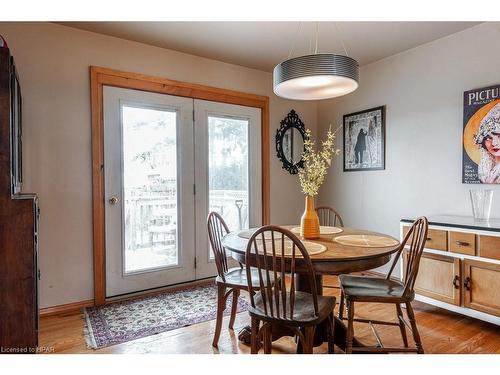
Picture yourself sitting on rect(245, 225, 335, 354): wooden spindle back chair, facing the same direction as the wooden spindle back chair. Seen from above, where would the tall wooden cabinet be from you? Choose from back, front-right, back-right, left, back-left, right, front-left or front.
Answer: back-left

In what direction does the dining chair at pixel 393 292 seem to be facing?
to the viewer's left

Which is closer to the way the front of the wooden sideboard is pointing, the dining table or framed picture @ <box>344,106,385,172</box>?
the dining table

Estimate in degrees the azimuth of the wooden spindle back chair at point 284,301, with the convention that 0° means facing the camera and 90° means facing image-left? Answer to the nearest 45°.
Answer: approximately 225°

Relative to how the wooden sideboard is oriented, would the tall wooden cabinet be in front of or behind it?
in front

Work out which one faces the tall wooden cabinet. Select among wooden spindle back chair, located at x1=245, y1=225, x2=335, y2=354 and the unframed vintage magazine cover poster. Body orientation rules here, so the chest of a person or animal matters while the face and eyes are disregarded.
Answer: the unframed vintage magazine cover poster

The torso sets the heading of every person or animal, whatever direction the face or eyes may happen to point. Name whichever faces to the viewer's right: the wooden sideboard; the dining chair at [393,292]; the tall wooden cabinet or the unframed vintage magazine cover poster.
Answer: the tall wooden cabinet

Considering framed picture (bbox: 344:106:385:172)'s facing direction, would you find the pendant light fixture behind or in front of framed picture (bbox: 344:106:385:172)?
in front

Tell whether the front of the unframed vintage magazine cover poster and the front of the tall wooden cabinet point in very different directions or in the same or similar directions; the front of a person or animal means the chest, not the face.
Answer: very different directions

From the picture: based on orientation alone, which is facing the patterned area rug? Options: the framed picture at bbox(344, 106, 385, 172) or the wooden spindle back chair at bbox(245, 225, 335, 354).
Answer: the framed picture

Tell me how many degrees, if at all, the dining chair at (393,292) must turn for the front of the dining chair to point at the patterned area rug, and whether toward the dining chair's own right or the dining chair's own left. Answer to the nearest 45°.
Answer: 0° — it already faces it

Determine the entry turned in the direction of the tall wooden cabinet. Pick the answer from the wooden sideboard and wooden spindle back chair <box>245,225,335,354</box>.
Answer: the wooden sideboard

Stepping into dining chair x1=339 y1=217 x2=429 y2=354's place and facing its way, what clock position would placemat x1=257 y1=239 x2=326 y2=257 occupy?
The placemat is roughly at 11 o'clock from the dining chair.

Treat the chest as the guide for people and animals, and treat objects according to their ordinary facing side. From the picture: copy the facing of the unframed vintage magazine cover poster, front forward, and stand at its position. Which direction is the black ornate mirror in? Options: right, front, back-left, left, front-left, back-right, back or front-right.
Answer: front-right
